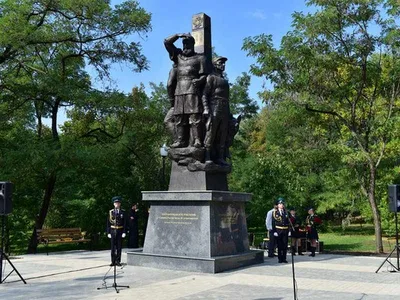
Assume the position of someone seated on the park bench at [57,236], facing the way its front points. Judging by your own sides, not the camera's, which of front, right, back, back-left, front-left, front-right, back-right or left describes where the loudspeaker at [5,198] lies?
front-right

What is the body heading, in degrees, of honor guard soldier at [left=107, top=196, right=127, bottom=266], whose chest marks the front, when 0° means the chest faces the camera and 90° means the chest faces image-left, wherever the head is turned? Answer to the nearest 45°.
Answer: approximately 0°

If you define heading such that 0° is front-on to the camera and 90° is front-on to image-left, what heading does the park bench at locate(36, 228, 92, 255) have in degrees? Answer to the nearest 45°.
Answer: approximately 315°

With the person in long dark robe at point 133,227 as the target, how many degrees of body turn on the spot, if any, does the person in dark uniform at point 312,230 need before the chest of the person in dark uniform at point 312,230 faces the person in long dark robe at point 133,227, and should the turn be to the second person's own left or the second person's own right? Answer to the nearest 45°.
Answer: approximately 45° to the second person's own right

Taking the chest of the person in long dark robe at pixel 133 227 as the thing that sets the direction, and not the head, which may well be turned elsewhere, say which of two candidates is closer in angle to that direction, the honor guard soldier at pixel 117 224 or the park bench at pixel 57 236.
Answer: the honor guard soldier

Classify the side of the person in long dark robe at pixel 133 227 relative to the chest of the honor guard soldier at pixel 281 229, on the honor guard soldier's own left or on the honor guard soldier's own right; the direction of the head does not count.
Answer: on the honor guard soldier's own right

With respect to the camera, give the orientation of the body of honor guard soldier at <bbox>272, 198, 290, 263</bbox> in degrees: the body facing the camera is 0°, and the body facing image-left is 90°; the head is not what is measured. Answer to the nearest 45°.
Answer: approximately 0°

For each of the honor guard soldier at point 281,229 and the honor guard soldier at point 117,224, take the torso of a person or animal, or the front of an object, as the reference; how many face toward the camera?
2

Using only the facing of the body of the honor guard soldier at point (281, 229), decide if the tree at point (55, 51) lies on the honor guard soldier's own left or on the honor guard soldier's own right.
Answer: on the honor guard soldier's own right

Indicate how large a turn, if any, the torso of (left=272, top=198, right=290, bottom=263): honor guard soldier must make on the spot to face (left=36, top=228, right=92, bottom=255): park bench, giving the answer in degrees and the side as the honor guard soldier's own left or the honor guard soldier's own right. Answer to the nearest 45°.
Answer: approximately 90° to the honor guard soldier's own right
